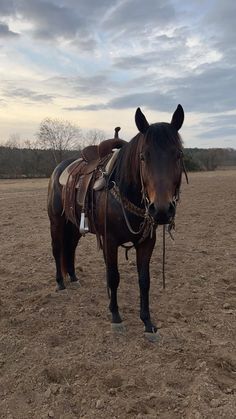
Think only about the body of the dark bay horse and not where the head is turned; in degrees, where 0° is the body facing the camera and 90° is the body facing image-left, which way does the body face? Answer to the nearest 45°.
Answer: approximately 315°
